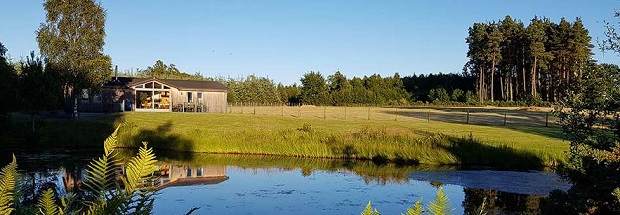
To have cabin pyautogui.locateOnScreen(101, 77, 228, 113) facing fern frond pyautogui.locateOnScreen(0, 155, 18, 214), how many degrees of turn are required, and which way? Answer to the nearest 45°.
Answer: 0° — it already faces it

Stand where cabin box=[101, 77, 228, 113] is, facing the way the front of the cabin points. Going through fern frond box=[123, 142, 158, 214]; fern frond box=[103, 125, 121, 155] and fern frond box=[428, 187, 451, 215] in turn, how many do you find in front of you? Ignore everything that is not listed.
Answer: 3

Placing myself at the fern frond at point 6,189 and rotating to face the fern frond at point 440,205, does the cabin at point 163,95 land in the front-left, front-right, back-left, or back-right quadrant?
back-left

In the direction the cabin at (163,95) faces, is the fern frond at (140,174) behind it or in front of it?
in front

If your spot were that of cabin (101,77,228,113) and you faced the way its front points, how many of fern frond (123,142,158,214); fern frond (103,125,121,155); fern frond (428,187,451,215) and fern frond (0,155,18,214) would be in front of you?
4

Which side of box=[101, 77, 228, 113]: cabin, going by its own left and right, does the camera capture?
front

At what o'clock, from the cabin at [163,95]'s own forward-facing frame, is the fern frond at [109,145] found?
The fern frond is roughly at 12 o'clock from the cabin.

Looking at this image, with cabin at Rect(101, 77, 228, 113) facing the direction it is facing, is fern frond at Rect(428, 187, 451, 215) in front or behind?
in front
